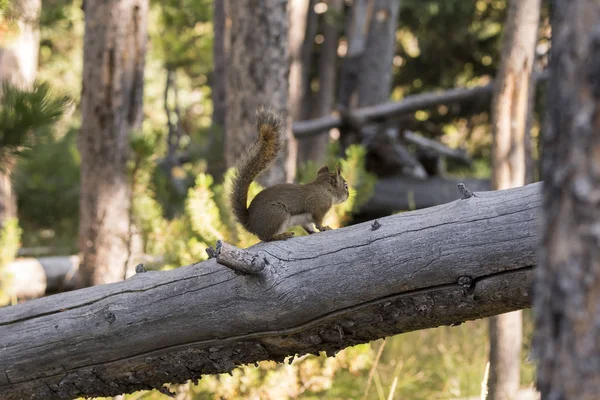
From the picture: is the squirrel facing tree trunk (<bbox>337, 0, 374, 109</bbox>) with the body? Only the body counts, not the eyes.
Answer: no

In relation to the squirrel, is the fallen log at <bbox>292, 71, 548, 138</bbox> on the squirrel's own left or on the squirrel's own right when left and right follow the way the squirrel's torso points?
on the squirrel's own left

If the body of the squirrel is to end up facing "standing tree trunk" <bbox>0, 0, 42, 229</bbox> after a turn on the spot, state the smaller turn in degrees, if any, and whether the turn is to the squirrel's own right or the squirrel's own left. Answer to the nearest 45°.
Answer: approximately 135° to the squirrel's own left

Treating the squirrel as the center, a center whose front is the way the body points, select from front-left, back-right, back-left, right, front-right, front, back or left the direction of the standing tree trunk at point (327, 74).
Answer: left

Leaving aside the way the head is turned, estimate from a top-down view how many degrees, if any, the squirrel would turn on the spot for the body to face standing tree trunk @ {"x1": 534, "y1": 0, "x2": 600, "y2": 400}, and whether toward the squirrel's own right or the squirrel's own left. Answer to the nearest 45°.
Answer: approximately 90° to the squirrel's own right

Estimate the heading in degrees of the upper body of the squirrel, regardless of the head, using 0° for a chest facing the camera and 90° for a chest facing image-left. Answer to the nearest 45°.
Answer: approximately 270°

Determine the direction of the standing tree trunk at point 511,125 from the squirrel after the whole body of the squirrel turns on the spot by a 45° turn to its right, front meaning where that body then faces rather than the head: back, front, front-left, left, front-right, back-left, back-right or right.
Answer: left

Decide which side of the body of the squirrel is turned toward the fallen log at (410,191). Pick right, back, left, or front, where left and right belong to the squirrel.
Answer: left

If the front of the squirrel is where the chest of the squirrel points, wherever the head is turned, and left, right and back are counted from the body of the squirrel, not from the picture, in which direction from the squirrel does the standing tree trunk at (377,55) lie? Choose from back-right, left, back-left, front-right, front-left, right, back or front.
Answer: left
